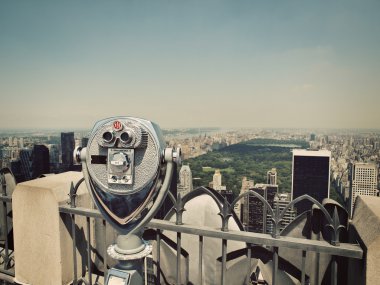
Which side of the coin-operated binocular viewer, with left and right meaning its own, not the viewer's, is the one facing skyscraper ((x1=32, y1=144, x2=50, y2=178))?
back

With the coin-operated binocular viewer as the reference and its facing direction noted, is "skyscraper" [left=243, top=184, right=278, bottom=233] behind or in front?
behind

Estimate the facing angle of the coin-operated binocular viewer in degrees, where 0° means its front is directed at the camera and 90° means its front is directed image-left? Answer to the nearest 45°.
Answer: approximately 0°

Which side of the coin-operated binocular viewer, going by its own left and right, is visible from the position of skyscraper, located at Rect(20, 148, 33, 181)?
back

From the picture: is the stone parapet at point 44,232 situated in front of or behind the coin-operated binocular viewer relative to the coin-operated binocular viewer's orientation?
behind

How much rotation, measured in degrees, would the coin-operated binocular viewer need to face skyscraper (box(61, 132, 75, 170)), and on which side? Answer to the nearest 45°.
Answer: approximately 180°

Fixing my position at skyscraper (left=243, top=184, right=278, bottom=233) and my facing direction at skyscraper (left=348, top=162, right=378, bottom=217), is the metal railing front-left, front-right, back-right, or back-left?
back-right

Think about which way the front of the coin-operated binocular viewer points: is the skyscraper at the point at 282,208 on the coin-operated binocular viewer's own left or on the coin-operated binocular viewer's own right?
on the coin-operated binocular viewer's own left
